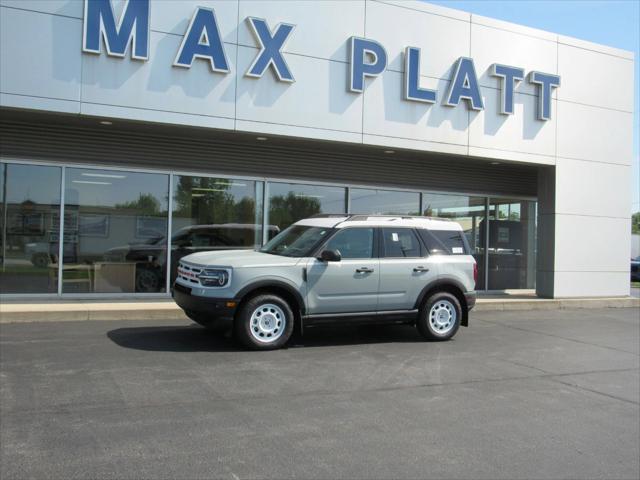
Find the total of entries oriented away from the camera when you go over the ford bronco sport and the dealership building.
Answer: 0

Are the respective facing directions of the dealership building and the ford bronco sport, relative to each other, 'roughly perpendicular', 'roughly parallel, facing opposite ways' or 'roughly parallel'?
roughly perpendicular

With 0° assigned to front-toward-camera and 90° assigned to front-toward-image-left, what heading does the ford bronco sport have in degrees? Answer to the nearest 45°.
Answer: approximately 45°

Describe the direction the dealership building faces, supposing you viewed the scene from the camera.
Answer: facing the viewer and to the right of the viewer

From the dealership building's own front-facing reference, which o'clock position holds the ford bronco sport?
The ford bronco sport is roughly at 1 o'clock from the dealership building.
